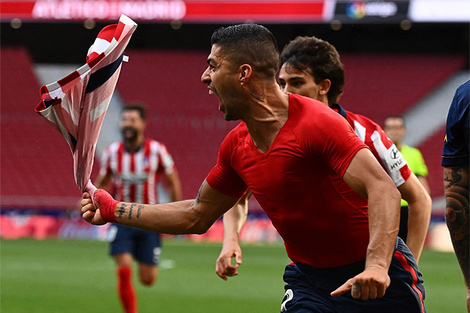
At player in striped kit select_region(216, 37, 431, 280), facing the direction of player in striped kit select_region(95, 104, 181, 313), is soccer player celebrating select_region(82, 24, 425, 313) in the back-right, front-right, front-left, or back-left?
back-left

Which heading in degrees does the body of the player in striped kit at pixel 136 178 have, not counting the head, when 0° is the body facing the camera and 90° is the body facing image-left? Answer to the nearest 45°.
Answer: approximately 0°

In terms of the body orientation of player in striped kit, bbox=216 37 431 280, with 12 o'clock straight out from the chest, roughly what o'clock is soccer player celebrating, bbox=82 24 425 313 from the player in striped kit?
The soccer player celebrating is roughly at 11 o'clock from the player in striped kit.

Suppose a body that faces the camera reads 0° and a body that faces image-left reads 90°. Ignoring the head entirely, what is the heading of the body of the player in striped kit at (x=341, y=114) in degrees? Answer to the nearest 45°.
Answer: approximately 45°

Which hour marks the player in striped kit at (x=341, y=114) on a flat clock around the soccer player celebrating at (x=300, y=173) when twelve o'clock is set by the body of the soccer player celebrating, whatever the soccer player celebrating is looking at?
The player in striped kit is roughly at 5 o'clock from the soccer player celebrating.

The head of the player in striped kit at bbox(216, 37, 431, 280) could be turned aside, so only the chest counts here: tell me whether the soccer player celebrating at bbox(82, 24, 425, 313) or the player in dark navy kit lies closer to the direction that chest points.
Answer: the soccer player celebrating

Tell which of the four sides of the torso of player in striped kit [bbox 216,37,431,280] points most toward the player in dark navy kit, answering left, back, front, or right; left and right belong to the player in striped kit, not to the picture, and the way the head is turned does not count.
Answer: left

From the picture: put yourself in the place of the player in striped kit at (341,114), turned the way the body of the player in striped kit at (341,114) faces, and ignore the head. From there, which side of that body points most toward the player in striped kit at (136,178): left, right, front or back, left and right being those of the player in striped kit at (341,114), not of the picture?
right

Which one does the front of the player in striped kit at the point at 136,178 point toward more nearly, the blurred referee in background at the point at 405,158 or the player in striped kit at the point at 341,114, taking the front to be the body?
the player in striped kit

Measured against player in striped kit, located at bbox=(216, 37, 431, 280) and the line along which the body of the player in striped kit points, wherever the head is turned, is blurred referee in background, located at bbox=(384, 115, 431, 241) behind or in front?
behind

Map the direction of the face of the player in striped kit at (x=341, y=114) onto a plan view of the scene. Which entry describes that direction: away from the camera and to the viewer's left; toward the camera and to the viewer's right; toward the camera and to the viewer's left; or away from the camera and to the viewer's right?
toward the camera and to the viewer's left

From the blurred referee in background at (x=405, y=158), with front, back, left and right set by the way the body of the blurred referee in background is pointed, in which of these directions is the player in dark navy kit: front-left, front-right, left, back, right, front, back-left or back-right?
front-left

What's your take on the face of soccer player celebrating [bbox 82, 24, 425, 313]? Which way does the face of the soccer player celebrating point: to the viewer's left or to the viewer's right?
to the viewer's left
